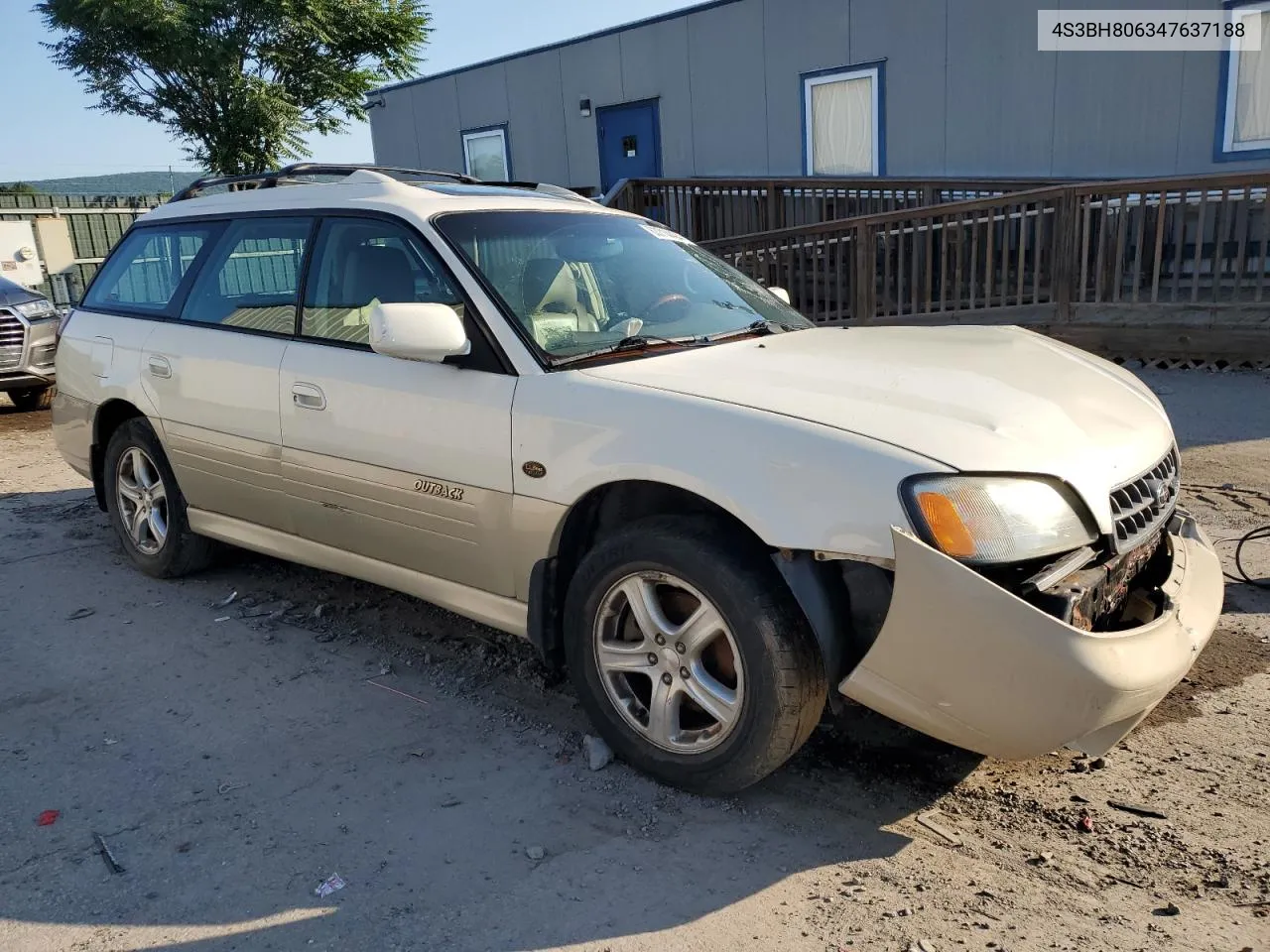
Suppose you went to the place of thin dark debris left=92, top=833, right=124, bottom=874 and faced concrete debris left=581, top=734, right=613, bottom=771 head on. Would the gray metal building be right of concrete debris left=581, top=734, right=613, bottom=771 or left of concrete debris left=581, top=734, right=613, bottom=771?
left

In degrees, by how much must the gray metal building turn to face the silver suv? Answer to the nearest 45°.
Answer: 0° — it already faces it

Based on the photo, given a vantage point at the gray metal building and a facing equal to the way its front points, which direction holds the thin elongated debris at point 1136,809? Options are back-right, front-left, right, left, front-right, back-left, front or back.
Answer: front-left

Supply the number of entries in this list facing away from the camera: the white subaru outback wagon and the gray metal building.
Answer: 0

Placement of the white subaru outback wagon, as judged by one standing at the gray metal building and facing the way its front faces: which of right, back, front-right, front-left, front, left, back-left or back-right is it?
front-left

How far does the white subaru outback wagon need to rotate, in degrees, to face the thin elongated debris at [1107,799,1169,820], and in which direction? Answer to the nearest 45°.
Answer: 0° — it already faces it

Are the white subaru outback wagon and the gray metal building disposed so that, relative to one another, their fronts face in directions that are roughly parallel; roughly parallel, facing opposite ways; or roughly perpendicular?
roughly perpendicular

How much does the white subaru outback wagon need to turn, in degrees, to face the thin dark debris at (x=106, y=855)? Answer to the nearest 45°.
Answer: approximately 135° to its right

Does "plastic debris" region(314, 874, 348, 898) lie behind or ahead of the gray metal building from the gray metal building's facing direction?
ahead

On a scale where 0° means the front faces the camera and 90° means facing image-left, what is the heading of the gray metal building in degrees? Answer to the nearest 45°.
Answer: approximately 45°

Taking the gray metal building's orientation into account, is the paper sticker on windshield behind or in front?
in front

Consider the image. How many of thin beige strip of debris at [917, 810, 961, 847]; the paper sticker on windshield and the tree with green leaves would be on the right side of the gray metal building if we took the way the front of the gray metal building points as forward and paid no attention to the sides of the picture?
1
